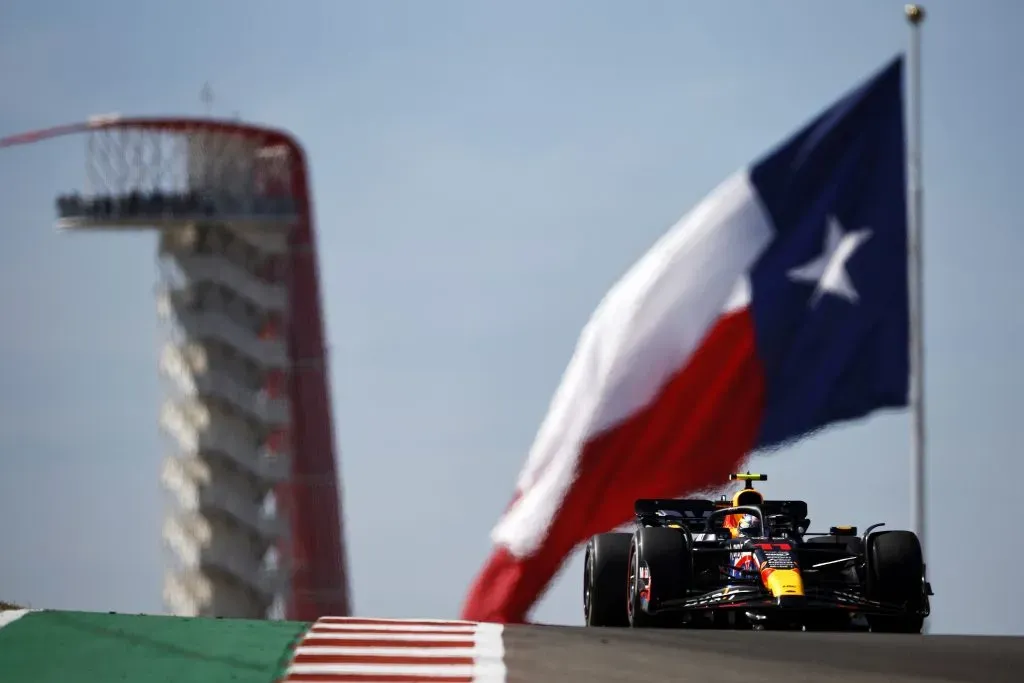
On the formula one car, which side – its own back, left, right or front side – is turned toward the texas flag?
back

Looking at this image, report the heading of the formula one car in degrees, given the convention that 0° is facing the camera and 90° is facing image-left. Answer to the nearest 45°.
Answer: approximately 0°
